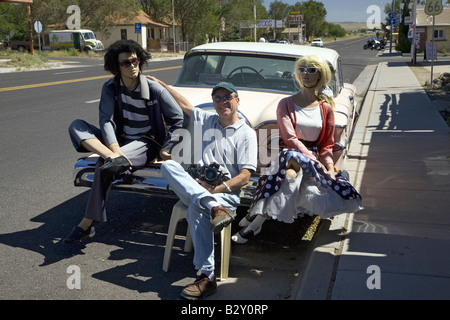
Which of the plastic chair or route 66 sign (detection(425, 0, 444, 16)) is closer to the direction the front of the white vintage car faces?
the plastic chair

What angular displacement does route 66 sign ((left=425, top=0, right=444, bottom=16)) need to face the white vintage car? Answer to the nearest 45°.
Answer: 0° — it already faces it

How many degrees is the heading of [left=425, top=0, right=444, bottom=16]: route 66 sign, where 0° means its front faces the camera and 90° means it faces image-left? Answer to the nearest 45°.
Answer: approximately 0°

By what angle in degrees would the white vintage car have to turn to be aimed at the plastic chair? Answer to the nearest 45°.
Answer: approximately 45° to its left

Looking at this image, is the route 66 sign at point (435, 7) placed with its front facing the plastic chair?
yes

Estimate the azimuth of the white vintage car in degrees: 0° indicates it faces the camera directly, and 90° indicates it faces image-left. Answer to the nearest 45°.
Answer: approximately 45°

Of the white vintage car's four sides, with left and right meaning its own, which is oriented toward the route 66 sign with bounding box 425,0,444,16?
back

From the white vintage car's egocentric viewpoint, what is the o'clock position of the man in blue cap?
The man in blue cap is roughly at 11 o'clock from the white vintage car.
